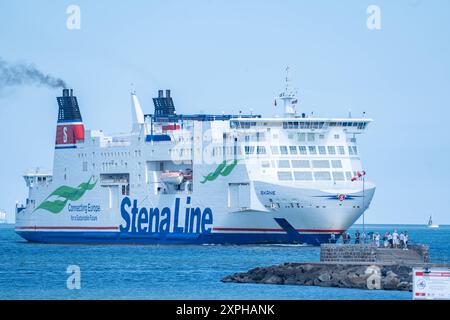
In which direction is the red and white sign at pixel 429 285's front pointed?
toward the camera

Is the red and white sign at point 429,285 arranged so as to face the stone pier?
no
